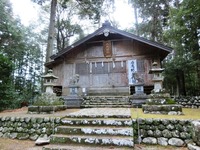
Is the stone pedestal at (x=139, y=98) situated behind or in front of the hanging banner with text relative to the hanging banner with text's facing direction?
in front

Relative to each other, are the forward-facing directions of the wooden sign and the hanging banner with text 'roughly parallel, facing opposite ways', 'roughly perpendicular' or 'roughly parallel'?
roughly parallel

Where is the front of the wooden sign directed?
toward the camera

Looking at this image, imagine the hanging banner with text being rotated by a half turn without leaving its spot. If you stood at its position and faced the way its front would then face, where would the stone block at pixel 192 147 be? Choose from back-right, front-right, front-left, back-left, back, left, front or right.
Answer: back

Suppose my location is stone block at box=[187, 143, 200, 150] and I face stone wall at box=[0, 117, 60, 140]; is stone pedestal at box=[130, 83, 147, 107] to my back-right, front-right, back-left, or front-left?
front-right

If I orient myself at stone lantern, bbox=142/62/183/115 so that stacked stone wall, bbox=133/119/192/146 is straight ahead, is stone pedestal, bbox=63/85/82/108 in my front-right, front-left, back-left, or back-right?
back-right

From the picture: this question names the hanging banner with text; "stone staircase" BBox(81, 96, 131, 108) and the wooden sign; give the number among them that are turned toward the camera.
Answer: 3

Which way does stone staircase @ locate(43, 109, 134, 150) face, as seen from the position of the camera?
facing the viewer

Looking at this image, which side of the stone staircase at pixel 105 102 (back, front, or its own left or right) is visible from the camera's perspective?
front

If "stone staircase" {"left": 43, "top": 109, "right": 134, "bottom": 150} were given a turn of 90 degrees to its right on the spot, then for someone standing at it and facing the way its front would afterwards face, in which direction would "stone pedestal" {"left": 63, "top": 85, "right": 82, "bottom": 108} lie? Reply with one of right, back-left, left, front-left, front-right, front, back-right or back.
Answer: right

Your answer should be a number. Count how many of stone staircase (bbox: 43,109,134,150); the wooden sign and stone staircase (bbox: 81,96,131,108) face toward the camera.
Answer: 3
